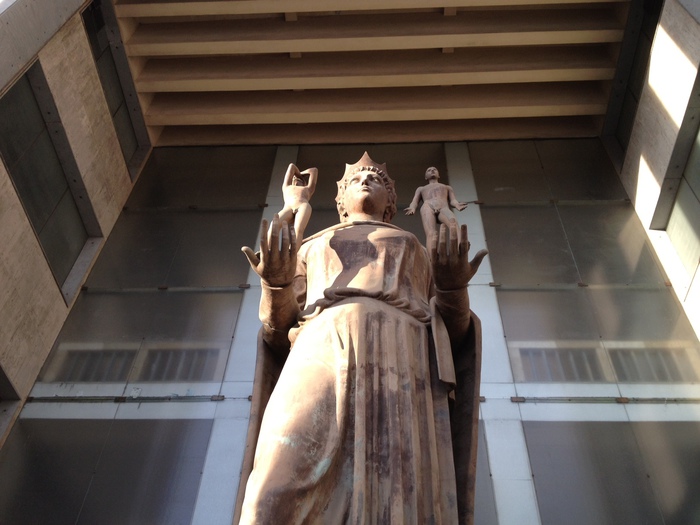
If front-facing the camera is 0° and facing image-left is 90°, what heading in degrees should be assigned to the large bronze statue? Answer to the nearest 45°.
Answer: approximately 0°
